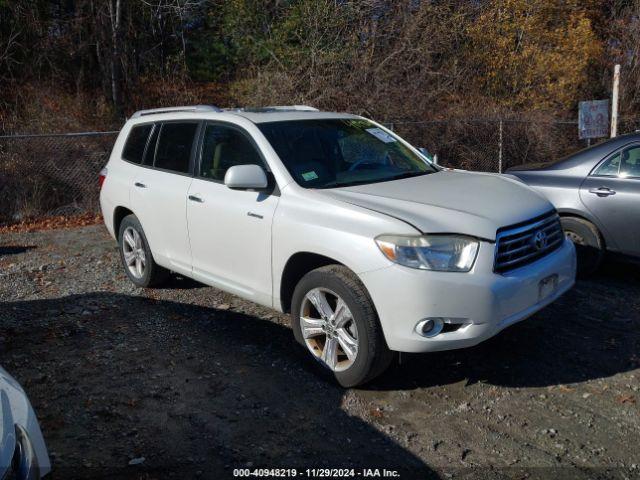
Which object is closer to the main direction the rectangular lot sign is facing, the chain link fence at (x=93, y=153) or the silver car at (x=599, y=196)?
the silver car

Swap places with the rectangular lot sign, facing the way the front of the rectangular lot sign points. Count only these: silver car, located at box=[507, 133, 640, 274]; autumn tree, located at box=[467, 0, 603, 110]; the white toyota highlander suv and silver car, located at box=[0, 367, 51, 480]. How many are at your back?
1

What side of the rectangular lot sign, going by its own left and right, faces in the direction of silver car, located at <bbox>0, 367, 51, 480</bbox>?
front

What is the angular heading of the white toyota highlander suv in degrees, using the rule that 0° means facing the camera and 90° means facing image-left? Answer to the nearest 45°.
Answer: approximately 315°

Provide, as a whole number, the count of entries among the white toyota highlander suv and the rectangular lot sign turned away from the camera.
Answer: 0

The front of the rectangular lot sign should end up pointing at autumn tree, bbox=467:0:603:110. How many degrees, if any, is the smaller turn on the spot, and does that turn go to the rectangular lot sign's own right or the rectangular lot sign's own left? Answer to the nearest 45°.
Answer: approximately 180°

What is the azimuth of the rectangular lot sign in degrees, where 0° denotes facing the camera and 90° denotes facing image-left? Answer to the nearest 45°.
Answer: approximately 0°

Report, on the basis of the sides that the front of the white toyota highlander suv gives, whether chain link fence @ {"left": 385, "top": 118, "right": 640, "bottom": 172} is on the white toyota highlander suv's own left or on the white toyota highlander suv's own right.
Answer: on the white toyota highlander suv's own left

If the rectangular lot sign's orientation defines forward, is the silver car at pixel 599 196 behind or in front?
in front

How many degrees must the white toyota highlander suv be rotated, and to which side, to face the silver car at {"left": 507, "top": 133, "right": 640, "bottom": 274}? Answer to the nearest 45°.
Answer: approximately 90° to its left
